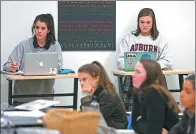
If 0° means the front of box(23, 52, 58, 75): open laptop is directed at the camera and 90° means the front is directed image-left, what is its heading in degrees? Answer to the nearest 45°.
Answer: approximately 180°

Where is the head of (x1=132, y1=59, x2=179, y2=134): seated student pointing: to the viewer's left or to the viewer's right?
to the viewer's left

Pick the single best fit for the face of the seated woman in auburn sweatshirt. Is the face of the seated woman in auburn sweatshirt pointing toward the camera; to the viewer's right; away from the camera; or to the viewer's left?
toward the camera

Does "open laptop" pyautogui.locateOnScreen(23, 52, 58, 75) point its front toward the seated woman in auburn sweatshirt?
no

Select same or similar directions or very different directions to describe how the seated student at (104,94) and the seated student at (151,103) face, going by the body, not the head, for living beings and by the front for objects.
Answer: same or similar directions

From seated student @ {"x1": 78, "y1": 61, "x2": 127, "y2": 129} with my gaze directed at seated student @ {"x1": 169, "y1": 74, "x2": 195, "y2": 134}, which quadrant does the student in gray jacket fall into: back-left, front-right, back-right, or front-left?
back-left

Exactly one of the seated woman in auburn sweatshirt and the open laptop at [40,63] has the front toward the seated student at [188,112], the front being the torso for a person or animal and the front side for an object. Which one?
the seated woman in auburn sweatshirt

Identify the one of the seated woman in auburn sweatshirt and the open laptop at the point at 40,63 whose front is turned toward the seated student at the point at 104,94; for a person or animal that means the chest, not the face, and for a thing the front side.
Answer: the seated woman in auburn sweatshirt

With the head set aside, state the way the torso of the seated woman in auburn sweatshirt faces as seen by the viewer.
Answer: toward the camera
